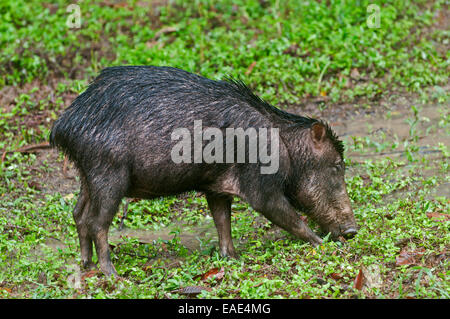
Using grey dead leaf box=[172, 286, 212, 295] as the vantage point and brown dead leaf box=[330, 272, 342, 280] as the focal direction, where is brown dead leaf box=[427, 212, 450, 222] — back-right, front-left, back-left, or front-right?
front-left

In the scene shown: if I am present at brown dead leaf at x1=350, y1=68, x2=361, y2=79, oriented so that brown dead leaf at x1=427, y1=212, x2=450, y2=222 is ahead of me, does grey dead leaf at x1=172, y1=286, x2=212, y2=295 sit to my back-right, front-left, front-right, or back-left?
front-right

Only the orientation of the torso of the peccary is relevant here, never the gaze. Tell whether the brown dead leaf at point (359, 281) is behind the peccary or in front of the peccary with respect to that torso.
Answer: in front

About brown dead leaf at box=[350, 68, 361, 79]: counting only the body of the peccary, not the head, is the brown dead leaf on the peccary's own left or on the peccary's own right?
on the peccary's own left

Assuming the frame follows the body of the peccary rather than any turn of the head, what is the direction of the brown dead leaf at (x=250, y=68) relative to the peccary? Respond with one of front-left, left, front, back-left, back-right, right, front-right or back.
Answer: left

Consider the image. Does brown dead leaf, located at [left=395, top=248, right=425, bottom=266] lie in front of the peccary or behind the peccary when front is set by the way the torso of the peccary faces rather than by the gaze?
in front

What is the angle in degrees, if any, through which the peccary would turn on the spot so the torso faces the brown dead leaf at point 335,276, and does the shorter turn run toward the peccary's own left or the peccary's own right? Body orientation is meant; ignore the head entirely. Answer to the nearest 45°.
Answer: approximately 45° to the peccary's own right

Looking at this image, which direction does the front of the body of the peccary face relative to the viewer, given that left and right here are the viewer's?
facing to the right of the viewer

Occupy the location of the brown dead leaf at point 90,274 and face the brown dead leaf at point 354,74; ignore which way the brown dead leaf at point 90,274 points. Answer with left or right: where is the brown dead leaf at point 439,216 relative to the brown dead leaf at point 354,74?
right

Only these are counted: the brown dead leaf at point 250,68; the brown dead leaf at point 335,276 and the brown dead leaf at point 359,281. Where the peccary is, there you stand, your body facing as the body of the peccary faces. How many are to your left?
1

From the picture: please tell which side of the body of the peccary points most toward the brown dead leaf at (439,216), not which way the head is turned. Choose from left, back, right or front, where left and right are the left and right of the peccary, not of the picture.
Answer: front

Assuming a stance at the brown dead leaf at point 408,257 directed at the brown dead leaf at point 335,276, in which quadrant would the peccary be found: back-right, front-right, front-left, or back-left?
front-right
